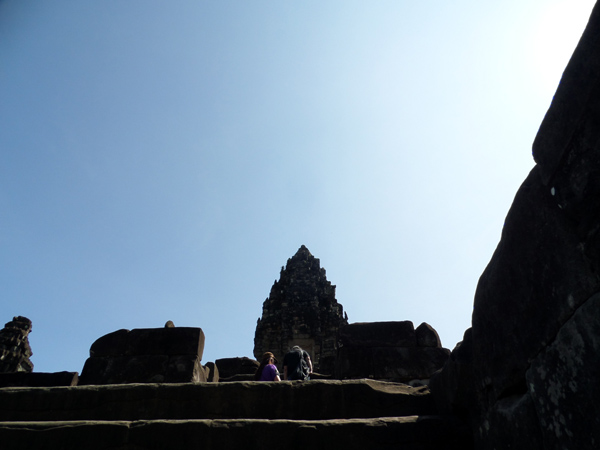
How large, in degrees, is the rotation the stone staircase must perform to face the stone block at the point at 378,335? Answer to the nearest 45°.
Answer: approximately 135° to its left

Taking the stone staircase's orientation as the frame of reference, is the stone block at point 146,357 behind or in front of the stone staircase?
behind

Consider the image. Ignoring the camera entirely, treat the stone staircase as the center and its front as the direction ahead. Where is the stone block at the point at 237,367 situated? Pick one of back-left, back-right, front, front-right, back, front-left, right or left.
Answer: back

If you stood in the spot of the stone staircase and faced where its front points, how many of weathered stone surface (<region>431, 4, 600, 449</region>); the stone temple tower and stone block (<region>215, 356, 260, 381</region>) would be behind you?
2

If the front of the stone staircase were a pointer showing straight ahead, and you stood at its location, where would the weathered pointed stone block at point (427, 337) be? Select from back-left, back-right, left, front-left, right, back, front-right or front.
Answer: back-left

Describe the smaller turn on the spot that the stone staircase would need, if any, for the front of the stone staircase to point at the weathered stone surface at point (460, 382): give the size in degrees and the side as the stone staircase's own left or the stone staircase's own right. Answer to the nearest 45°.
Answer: approximately 45° to the stone staircase's own left

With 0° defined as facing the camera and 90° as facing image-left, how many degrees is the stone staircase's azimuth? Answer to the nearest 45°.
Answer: approximately 0°

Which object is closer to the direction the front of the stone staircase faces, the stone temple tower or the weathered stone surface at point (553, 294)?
the weathered stone surface
